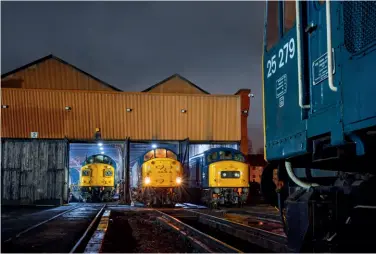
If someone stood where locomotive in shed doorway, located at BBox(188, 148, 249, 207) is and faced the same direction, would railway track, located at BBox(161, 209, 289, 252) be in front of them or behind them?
in front

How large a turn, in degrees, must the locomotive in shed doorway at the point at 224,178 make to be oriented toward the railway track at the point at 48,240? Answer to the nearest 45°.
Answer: approximately 45° to its right

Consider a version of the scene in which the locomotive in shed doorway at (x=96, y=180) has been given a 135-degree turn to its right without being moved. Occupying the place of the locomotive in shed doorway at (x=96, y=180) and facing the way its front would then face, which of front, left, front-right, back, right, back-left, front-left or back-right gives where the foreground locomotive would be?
back-left

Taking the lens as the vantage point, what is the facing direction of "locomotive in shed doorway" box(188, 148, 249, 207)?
facing the viewer and to the right of the viewer

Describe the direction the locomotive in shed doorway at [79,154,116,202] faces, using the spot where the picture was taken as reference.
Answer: facing the viewer

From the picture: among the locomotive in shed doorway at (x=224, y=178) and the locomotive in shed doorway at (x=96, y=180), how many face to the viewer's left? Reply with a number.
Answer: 0

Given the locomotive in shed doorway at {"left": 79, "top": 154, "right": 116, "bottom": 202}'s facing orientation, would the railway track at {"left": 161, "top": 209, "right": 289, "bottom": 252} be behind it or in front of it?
in front
